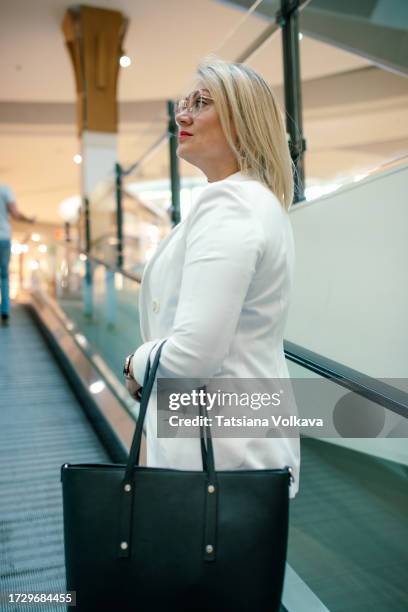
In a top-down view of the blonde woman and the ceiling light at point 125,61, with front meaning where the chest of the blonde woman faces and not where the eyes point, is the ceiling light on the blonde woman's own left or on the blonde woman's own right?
on the blonde woman's own right

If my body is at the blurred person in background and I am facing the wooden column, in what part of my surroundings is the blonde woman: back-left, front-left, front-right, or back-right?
back-right

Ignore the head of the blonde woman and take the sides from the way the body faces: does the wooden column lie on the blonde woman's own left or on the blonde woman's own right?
on the blonde woman's own right

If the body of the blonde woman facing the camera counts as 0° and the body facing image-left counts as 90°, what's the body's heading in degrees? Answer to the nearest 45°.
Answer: approximately 90°

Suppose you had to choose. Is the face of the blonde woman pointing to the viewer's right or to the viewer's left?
to the viewer's left
